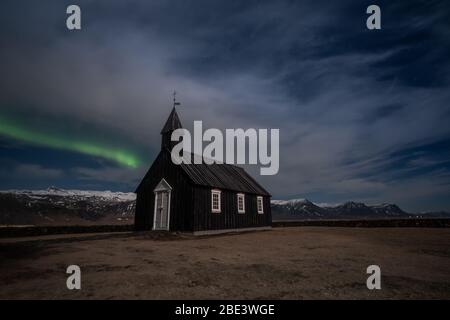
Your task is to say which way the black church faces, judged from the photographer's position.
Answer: facing the viewer and to the left of the viewer
